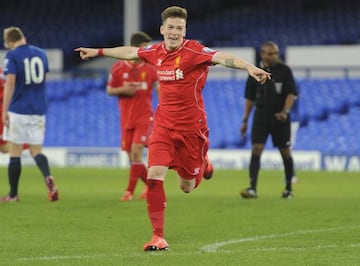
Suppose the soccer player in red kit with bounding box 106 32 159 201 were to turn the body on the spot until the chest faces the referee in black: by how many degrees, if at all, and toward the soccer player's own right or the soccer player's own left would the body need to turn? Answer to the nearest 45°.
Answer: approximately 90° to the soccer player's own left

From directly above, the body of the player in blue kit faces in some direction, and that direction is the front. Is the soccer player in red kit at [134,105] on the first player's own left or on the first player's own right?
on the first player's own right

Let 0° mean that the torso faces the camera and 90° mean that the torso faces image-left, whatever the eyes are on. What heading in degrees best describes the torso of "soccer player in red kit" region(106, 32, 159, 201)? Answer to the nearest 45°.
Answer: approximately 0°

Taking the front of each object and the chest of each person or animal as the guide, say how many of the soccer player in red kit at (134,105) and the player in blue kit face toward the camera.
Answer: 1

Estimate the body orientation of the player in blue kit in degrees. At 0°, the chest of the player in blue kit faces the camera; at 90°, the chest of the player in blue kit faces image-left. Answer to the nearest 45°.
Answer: approximately 135°

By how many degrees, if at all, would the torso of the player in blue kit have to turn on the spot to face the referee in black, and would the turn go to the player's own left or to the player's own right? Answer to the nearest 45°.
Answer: approximately 135° to the player's own right

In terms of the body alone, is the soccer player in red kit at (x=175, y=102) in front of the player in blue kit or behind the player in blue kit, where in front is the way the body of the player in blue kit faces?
behind
